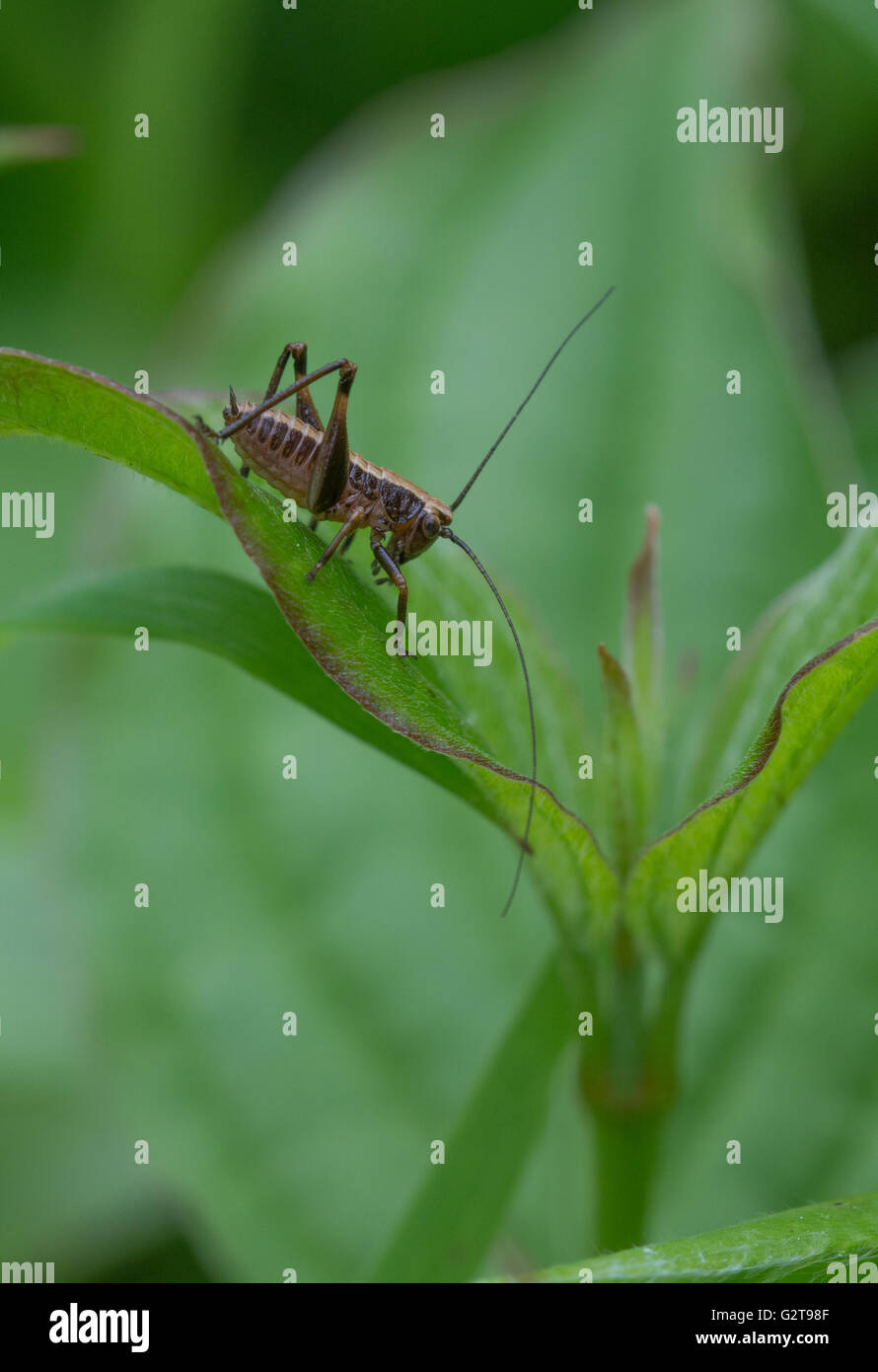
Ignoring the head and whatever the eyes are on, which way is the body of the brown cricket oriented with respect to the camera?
to the viewer's right
